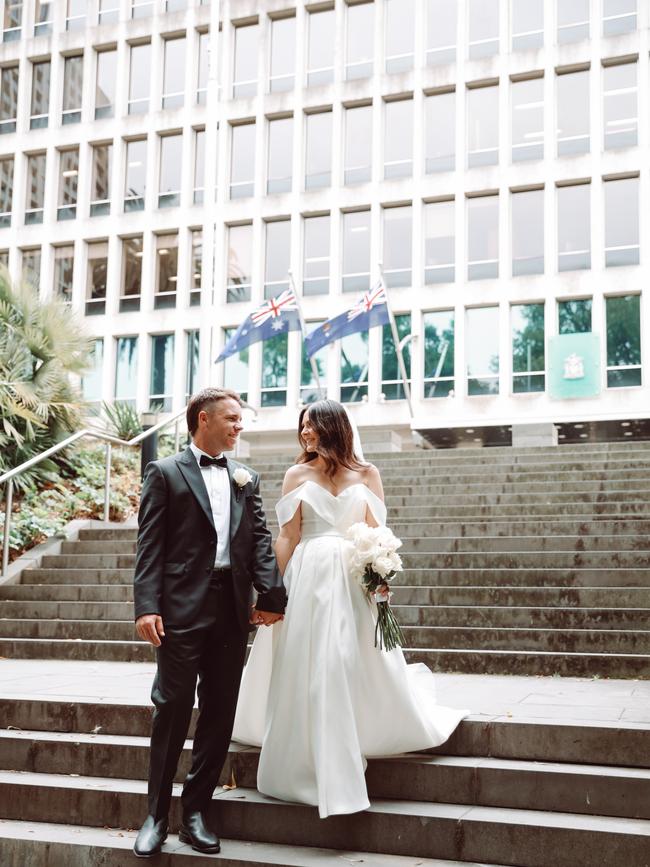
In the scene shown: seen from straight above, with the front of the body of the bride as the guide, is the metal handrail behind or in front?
behind

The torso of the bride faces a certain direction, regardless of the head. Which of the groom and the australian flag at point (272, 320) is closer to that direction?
the groom

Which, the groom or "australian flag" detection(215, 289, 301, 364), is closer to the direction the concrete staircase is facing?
the groom

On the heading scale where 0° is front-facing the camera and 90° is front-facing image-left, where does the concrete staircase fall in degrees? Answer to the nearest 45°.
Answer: approximately 0°

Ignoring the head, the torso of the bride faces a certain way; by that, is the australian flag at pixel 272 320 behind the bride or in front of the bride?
behind

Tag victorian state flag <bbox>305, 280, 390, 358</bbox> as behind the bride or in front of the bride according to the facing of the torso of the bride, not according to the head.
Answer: behind

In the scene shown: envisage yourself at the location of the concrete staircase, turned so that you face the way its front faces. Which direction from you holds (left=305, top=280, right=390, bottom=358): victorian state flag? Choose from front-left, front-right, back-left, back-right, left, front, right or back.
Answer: back

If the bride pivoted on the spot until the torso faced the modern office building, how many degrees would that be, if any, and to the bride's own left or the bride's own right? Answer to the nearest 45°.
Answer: approximately 180°

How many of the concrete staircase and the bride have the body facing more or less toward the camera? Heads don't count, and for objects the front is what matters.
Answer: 2

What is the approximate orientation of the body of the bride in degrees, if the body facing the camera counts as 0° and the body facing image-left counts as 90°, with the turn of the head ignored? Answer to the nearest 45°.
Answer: approximately 0°
